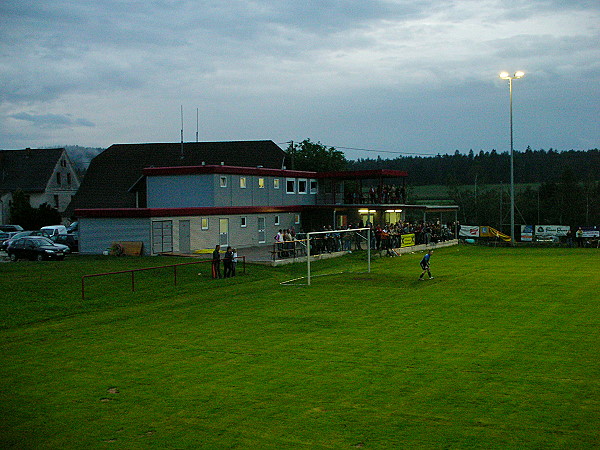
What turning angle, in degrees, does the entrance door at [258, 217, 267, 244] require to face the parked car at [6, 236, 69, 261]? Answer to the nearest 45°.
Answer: approximately 90° to its right

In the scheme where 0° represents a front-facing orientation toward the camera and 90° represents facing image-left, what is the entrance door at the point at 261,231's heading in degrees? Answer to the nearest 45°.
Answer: approximately 315°

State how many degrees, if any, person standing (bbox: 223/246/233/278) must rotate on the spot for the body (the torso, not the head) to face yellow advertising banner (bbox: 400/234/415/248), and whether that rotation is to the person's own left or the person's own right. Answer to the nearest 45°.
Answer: approximately 45° to the person's own left

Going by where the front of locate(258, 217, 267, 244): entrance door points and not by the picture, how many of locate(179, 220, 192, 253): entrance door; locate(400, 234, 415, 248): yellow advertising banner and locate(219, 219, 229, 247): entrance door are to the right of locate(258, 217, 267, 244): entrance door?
2

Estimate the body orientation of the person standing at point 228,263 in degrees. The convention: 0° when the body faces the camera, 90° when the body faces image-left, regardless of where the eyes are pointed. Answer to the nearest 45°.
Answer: approximately 270°

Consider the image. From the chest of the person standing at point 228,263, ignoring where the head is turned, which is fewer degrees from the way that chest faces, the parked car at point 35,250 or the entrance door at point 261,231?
the entrance door

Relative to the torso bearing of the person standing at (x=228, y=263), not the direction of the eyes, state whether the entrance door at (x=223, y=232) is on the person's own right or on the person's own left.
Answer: on the person's own left
